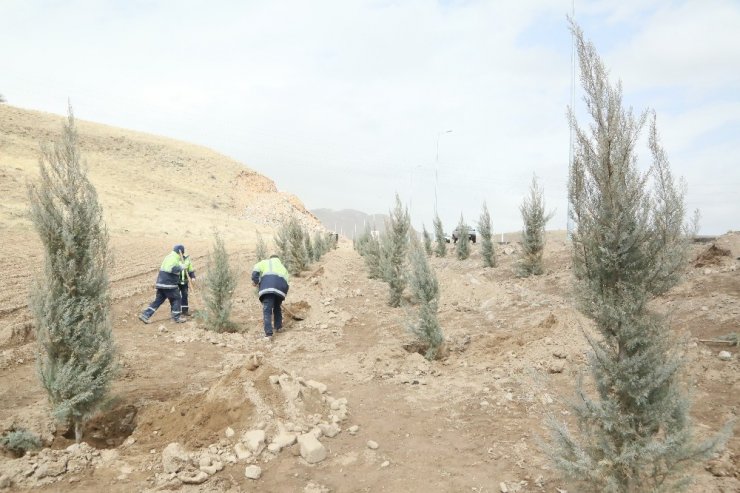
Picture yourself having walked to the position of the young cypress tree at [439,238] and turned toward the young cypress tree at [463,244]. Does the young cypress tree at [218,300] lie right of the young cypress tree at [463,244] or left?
right

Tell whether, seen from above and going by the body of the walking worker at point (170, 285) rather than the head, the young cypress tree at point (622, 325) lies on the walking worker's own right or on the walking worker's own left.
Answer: on the walking worker's own right

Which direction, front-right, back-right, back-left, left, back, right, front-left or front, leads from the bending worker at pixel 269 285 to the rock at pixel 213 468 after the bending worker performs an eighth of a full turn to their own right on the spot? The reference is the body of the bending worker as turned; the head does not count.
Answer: back-right

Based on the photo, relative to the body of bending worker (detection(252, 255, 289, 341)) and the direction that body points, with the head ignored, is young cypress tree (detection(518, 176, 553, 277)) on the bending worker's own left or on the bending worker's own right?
on the bending worker's own right

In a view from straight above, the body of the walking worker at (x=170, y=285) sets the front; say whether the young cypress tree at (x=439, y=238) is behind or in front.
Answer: in front

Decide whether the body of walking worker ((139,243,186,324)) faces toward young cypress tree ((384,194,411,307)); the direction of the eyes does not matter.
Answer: yes

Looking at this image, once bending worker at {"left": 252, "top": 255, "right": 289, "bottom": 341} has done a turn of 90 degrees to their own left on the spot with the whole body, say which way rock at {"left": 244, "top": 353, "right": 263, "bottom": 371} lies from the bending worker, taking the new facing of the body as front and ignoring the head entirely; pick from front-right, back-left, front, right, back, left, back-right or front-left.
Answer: left

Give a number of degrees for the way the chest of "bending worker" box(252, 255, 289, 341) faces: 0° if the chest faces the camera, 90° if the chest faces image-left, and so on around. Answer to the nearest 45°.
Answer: approximately 180°
